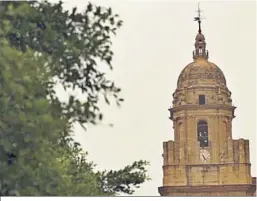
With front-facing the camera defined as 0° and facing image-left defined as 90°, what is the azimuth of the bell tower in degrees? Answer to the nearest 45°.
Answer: approximately 0°

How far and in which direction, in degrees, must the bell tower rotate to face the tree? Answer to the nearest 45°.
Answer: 0° — it already faces it
